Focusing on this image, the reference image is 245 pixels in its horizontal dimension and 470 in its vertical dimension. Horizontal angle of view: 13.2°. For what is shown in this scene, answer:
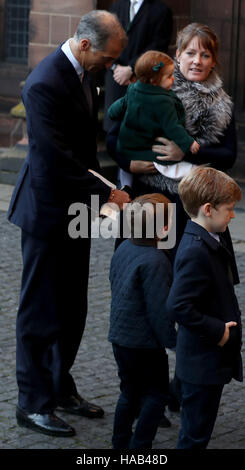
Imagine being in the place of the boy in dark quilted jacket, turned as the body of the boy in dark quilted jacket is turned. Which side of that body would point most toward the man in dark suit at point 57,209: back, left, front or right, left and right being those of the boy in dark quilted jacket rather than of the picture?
left

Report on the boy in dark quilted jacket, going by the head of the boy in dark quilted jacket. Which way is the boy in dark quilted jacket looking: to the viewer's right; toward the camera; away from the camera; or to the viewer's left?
away from the camera

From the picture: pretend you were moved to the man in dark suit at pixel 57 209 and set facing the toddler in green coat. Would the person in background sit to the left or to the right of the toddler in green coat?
left
